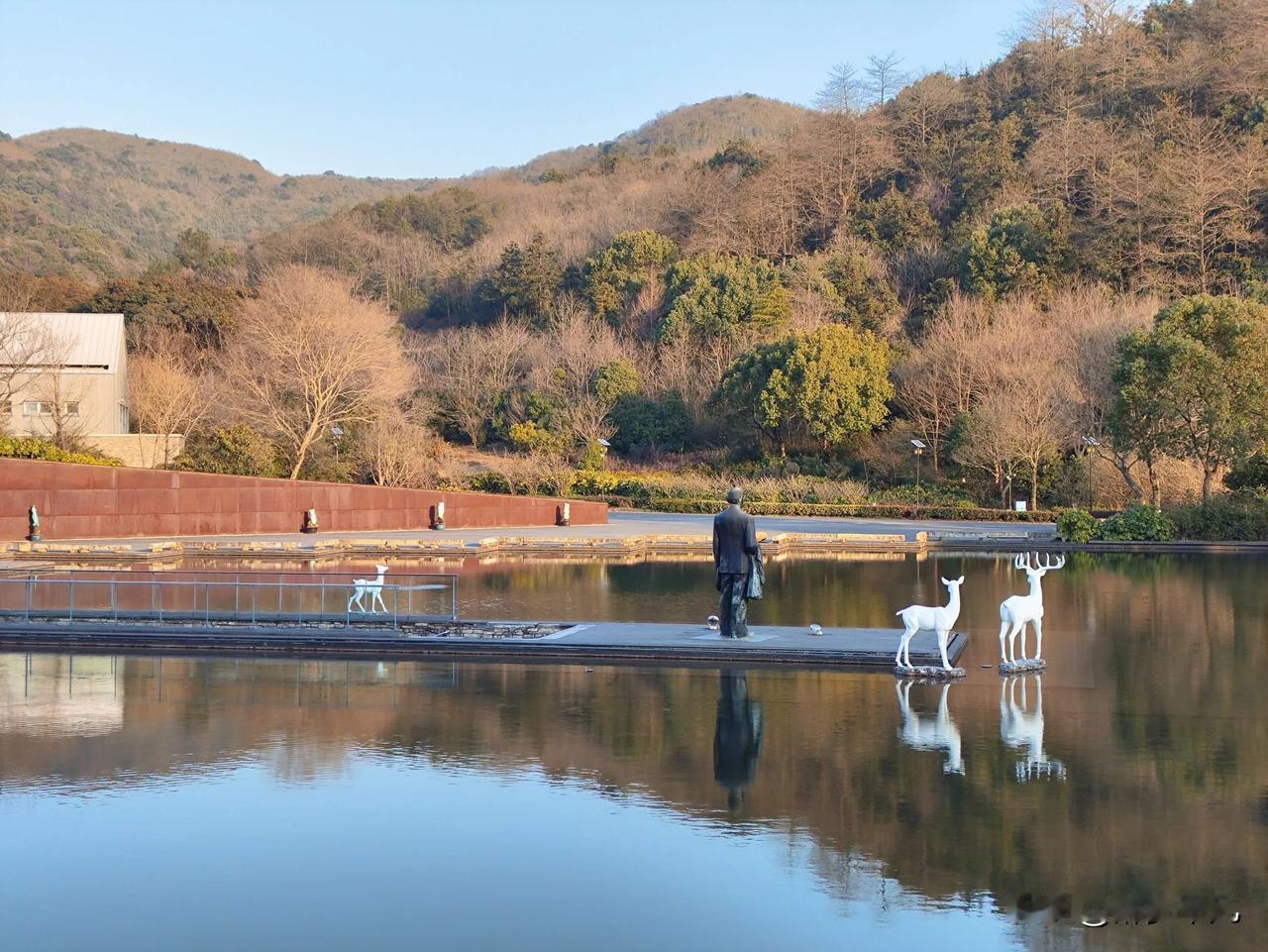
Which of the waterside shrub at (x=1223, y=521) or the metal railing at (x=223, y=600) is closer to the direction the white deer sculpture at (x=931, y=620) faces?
the waterside shrub

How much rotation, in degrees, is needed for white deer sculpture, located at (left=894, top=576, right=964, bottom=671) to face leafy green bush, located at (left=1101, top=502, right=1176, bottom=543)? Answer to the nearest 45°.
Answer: approximately 90° to its left

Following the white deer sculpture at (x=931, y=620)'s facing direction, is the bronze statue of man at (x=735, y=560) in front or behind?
behind

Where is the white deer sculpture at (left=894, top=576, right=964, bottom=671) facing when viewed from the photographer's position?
facing to the right of the viewer

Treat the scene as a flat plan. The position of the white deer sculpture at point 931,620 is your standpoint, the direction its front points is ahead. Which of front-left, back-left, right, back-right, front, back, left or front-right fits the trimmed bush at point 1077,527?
left

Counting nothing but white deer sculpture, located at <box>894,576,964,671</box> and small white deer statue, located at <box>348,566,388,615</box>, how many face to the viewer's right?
2

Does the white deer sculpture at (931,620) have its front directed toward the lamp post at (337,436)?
no

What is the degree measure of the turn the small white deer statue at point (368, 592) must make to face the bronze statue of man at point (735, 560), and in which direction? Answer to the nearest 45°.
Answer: approximately 45° to its right

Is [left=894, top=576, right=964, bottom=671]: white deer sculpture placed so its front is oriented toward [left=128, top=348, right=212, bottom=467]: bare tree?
no

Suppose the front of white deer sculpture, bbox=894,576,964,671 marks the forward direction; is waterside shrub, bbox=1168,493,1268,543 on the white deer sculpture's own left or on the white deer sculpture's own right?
on the white deer sculpture's own left

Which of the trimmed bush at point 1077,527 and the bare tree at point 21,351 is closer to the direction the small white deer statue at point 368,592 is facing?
the trimmed bush

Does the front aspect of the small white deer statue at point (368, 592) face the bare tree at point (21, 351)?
no

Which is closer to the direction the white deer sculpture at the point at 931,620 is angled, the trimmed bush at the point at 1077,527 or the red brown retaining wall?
the trimmed bush

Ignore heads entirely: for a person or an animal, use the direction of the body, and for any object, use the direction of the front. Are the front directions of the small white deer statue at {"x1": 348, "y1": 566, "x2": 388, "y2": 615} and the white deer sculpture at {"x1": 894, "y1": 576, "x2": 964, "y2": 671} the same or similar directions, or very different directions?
same or similar directions

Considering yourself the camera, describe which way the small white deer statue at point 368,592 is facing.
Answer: facing to the right of the viewer

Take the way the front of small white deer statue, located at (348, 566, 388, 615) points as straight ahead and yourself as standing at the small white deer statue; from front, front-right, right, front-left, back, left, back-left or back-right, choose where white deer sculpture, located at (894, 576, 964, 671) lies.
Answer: front-right

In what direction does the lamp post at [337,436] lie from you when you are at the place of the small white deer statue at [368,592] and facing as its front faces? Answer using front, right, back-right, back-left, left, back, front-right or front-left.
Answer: left

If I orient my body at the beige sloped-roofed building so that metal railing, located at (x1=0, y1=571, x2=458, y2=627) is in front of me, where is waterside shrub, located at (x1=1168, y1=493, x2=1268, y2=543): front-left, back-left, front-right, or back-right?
front-left
